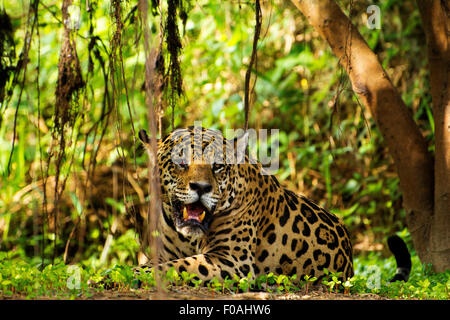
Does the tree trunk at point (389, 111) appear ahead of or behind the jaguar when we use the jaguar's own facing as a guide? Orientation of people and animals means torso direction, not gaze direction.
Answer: behind

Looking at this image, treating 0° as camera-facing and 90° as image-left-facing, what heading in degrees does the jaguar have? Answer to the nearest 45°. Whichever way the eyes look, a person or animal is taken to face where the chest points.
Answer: approximately 45°

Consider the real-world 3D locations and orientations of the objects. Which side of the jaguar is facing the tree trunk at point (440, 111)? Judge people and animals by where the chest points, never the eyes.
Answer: back
